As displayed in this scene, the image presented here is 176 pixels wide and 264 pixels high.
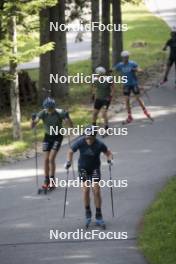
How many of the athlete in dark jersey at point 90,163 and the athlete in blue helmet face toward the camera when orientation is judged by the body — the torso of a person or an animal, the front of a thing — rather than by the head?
2

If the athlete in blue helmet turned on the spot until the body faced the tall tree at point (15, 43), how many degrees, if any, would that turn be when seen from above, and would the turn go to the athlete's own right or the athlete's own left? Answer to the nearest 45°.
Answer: approximately 180°

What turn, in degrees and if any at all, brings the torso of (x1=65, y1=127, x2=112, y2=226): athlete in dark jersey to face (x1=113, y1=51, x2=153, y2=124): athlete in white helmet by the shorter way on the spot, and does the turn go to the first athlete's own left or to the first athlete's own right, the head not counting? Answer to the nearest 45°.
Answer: approximately 180°

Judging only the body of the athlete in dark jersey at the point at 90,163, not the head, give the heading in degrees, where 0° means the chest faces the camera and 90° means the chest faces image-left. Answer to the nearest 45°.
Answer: approximately 0°

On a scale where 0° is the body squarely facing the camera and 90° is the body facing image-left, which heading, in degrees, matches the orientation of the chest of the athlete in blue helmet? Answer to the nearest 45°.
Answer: approximately 0°

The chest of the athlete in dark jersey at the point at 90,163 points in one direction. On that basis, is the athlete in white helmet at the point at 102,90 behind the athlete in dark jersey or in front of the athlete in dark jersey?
behind

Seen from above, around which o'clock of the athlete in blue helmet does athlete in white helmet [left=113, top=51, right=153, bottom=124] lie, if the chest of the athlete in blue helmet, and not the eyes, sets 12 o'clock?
The athlete in white helmet is roughly at 7 o'clock from the athlete in blue helmet.
